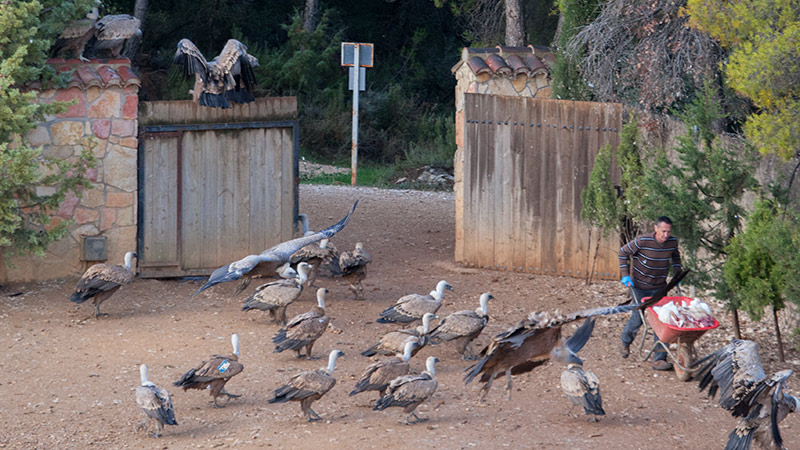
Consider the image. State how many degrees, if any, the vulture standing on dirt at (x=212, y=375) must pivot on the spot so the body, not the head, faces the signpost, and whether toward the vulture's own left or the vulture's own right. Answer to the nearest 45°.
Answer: approximately 90° to the vulture's own left

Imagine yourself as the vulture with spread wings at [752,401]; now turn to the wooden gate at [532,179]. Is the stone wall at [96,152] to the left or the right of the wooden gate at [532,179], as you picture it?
left

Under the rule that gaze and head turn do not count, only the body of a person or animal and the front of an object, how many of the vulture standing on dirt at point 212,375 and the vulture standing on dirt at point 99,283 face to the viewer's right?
2

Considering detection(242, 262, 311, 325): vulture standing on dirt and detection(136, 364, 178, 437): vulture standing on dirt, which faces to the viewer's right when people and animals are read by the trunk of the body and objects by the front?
detection(242, 262, 311, 325): vulture standing on dirt

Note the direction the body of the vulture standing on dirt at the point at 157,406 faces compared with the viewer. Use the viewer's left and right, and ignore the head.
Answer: facing away from the viewer and to the left of the viewer

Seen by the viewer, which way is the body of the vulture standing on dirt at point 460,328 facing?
to the viewer's right

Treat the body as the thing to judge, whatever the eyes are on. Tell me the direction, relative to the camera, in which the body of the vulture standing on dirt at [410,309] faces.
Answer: to the viewer's right

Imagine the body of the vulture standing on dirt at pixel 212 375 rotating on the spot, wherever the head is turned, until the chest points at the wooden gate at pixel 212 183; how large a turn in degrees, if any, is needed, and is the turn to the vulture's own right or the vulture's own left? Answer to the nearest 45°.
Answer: approximately 90° to the vulture's own left

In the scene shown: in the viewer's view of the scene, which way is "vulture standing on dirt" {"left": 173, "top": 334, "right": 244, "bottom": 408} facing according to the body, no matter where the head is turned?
to the viewer's right

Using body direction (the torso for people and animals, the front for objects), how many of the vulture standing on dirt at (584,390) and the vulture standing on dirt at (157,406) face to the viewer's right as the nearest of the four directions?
0

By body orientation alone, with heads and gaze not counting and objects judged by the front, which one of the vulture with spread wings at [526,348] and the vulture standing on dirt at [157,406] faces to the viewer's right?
the vulture with spread wings

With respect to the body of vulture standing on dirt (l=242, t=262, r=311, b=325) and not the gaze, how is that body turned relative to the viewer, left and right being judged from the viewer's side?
facing to the right of the viewer

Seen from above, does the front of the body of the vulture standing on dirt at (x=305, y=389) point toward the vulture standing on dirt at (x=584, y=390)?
yes

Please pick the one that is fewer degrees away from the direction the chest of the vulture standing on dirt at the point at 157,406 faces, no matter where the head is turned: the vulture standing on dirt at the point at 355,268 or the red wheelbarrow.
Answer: the vulture standing on dirt

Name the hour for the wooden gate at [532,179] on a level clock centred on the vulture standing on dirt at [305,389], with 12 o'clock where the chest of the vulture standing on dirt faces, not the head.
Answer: The wooden gate is roughly at 10 o'clock from the vulture standing on dirt.

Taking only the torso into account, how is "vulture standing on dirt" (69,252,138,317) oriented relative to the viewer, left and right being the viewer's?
facing to the right of the viewer

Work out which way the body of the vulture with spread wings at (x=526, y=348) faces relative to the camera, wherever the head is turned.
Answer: to the viewer's right

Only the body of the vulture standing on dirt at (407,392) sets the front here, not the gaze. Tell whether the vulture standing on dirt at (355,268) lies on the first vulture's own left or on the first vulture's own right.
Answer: on the first vulture's own left
